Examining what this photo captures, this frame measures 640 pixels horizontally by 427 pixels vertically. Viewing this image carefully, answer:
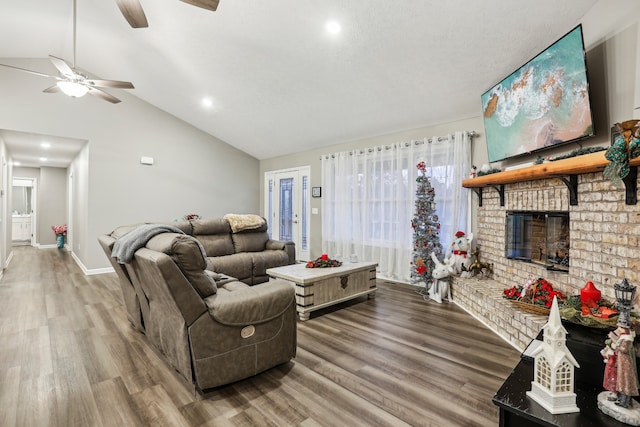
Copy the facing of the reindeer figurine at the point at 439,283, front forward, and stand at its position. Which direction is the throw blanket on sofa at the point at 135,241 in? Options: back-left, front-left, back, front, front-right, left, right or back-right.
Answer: front

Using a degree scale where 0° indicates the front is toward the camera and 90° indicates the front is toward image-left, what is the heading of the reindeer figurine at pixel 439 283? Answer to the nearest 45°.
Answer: approximately 45°

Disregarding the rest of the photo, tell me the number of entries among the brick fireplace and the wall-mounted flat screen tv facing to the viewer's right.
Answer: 0

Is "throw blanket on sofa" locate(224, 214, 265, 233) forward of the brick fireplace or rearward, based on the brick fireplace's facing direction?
forward

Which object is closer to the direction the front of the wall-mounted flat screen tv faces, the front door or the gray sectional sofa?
the gray sectional sofa

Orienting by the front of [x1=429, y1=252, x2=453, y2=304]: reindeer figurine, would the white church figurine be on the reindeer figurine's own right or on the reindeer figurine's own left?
on the reindeer figurine's own left

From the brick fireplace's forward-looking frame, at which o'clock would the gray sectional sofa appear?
The gray sectional sofa is roughly at 12 o'clock from the brick fireplace.

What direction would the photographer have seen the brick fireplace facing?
facing the viewer and to the left of the viewer

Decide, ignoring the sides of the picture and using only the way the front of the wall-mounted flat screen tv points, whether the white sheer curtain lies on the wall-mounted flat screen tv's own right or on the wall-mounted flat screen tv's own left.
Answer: on the wall-mounted flat screen tv's own right
